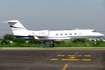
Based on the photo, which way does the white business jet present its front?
to the viewer's right
